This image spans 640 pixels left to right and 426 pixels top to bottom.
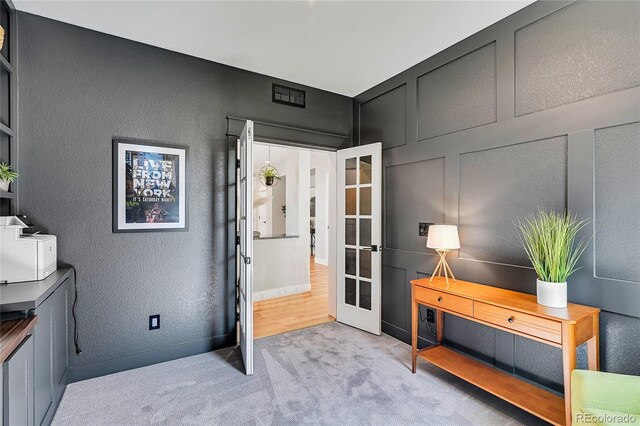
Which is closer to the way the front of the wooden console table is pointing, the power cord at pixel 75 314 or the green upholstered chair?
the power cord

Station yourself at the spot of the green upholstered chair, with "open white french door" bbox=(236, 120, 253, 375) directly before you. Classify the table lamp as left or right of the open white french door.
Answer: right

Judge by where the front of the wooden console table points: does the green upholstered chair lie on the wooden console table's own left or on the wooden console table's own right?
on the wooden console table's own left

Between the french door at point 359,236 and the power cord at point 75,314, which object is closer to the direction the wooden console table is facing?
the power cord

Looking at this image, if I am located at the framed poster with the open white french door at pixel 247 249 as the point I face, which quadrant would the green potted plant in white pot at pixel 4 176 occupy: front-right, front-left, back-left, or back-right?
back-right

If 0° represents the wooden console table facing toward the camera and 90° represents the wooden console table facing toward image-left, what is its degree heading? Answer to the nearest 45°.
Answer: approximately 45°
